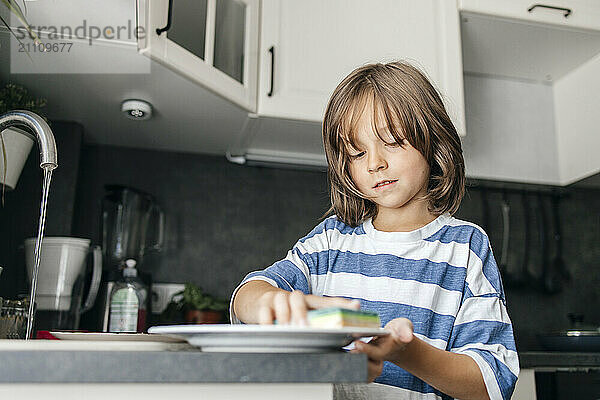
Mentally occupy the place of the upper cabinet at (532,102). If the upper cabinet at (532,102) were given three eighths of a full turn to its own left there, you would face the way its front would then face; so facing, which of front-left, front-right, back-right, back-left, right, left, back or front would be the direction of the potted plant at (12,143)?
back

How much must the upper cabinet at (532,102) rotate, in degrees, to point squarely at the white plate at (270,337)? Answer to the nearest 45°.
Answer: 0° — it already faces it

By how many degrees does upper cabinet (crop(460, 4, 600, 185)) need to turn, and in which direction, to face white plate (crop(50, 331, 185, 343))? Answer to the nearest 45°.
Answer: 0° — it already faces it

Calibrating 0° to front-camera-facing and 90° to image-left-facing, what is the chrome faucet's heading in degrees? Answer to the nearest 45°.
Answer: approximately 270°

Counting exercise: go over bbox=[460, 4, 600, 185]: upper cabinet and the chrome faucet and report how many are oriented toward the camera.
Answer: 1

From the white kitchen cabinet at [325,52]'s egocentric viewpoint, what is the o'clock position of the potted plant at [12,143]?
The potted plant is roughly at 2 o'clock from the white kitchen cabinet.

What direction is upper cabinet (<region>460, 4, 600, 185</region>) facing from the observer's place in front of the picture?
facing the viewer

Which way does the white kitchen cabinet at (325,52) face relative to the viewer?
toward the camera

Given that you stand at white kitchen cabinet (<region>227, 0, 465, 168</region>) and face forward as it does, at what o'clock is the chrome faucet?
The chrome faucet is roughly at 1 o'clock from the white kitchen cabinet.

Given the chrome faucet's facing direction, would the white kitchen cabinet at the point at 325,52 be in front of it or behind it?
in front

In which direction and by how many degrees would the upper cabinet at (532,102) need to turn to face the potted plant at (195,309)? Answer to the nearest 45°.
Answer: approximately 45° to its right
